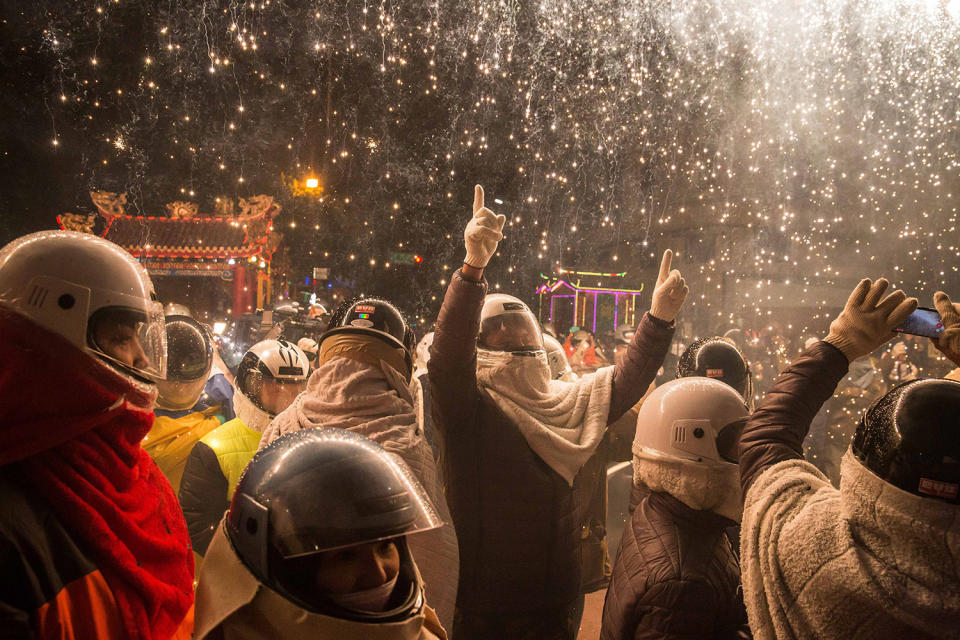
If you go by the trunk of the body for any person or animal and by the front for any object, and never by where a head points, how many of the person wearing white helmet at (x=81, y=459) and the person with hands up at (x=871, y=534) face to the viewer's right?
1

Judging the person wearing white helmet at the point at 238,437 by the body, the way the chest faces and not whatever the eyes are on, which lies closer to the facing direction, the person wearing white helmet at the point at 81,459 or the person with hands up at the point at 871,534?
the person with hands up

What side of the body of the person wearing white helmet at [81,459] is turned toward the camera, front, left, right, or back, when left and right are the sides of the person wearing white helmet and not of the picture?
right

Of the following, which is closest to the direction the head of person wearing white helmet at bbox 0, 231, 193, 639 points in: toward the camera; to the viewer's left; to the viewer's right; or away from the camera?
to the viewer's right

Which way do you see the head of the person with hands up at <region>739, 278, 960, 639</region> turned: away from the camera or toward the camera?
away from the camera

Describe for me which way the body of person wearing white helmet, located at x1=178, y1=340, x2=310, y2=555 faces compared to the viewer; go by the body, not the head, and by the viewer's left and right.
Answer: facing the viewer and to the right of the viewer

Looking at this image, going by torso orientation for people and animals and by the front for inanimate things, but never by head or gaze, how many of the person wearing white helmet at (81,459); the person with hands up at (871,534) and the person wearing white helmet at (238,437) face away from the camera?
1

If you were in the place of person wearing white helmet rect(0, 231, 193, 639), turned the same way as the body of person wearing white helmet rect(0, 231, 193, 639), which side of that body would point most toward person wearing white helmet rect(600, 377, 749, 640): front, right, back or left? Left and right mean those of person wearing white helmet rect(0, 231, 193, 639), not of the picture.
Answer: front

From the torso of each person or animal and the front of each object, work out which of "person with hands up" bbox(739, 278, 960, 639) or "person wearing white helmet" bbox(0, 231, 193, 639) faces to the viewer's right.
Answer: the person wearing white helmet

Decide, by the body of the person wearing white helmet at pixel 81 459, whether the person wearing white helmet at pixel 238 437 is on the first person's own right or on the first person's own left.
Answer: on the first person's own left

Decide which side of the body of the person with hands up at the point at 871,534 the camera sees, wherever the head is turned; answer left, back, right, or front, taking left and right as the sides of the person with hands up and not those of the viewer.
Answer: back
